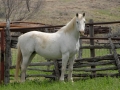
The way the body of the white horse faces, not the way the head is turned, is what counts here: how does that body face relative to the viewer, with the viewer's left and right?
facing to the right of the viewer
